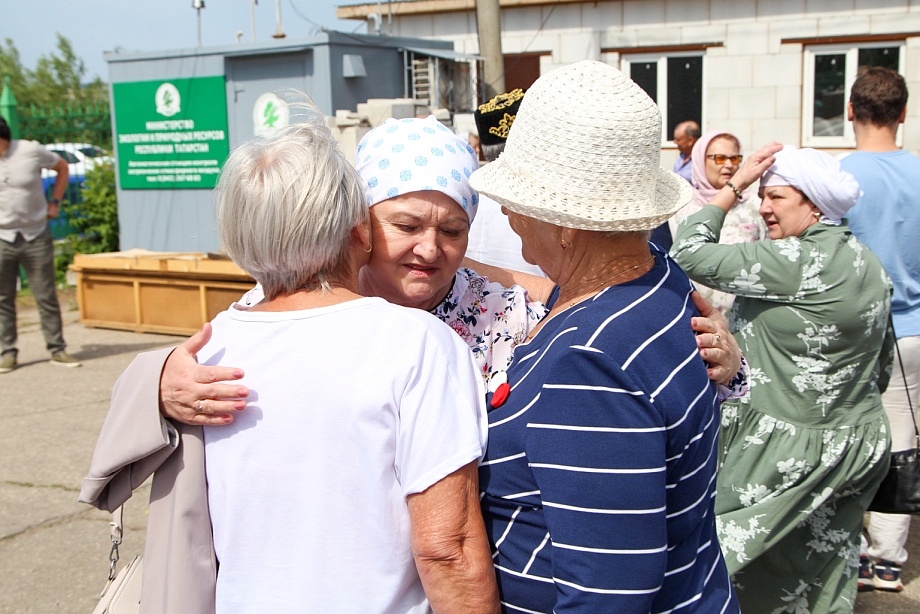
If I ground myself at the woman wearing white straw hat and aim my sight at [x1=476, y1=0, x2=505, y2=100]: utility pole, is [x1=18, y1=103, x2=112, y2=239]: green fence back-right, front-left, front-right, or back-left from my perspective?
front-left

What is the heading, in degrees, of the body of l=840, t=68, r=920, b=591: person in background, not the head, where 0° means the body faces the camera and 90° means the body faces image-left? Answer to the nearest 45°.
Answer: approximately 180°

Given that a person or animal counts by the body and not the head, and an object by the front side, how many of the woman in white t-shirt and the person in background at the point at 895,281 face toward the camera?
0

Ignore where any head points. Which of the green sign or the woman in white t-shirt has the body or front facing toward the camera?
the green sign

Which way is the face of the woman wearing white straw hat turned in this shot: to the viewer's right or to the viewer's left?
to the viewer's left

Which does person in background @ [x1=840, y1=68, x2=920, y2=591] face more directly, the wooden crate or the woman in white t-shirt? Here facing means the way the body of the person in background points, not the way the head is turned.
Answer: the wooden crate

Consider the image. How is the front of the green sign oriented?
toward the camera

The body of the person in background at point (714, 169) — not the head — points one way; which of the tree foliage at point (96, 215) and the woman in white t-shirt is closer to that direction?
the woman in white t-shirt

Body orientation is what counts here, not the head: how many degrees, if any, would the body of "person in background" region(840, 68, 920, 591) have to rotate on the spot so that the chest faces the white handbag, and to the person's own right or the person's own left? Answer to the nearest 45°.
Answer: approximately 135° to the person's own left
